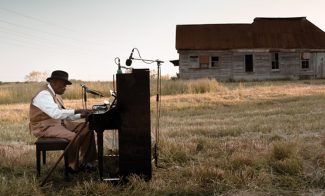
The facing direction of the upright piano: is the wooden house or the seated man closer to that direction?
the seated man

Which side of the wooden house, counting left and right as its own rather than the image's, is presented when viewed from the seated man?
front

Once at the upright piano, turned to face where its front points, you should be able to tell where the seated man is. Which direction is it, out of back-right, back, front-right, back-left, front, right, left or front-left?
front-right

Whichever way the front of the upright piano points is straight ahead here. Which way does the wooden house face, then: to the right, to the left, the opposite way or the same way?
to the left

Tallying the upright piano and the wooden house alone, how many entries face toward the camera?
1

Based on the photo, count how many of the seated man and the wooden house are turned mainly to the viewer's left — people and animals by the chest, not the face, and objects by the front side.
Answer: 0

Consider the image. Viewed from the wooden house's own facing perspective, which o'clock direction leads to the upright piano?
The upright piano is roughly at 12 o'clock from the wooden house.

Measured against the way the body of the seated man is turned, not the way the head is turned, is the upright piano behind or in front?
in front

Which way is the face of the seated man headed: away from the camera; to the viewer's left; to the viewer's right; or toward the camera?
to the viewer's right

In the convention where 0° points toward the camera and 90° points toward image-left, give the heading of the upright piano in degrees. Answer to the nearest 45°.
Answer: approximately 90°

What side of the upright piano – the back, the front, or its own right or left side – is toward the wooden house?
right

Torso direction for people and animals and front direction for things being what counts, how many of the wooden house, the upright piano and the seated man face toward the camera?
1

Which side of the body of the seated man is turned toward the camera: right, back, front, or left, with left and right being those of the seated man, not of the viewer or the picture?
right

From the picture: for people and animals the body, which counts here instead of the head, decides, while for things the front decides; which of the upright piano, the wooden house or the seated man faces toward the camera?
the wooden house
